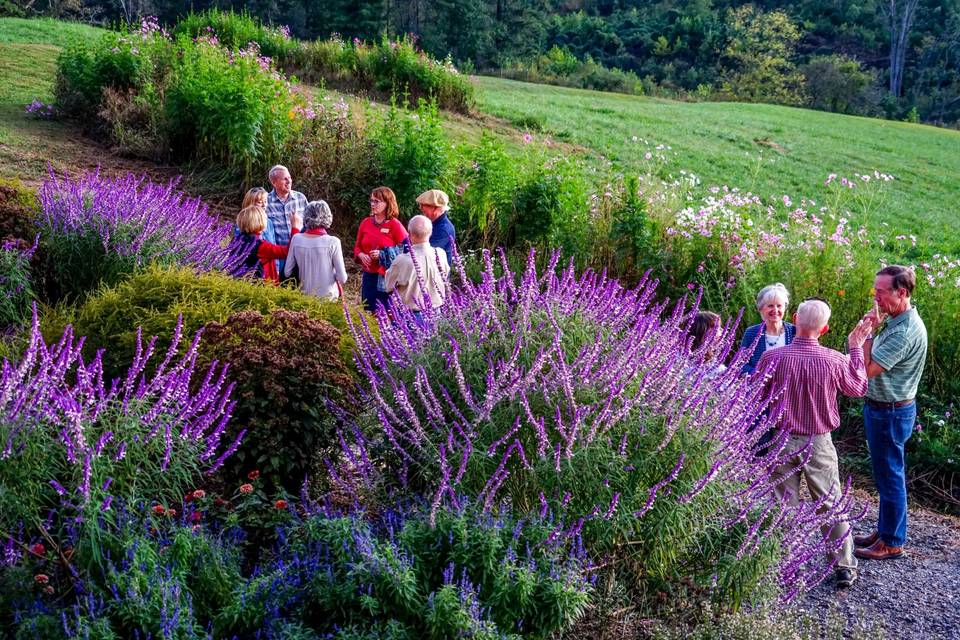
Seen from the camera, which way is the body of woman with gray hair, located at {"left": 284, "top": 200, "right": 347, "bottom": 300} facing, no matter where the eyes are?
away from the camera

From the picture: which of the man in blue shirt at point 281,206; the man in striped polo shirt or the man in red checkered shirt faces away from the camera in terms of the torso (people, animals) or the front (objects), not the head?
the man in red checkered shirt

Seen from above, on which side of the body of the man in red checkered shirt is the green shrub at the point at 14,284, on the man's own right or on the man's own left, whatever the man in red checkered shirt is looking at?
on the man's own left

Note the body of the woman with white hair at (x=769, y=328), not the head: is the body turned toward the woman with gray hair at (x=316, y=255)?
no

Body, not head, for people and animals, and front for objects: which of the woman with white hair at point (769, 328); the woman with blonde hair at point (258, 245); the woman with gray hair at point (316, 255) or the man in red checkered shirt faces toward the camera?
the woman with white hair at point (769, 328)

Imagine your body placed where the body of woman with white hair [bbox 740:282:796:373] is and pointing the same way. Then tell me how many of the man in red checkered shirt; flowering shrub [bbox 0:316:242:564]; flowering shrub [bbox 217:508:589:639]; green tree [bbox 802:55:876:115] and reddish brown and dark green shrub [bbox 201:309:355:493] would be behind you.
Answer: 1

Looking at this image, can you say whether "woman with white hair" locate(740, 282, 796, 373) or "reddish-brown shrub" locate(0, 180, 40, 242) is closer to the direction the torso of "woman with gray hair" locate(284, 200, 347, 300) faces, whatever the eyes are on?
the reddish-brown shrub

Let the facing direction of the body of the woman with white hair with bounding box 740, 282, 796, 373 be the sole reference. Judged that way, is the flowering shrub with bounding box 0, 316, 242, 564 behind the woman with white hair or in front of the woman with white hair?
in front

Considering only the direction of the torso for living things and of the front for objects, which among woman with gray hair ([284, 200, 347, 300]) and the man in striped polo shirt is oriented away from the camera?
the woman with gray hair

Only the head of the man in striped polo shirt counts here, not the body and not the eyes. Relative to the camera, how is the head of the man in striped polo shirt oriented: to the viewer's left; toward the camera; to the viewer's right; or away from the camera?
to the viewer's left

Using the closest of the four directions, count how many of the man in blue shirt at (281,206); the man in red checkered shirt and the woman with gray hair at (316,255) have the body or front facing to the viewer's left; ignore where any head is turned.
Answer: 0

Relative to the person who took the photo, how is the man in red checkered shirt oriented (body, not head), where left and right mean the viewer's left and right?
facing away from the viewer

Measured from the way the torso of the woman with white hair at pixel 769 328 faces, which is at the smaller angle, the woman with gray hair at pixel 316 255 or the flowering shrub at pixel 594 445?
the flowering shrub

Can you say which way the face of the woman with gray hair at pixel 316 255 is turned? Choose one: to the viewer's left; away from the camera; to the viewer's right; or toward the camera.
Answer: away from the camera

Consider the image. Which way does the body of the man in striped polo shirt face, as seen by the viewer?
to the viewer's left

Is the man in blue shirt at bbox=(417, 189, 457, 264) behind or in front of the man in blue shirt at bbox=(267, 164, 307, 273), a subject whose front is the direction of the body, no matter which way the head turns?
in front
